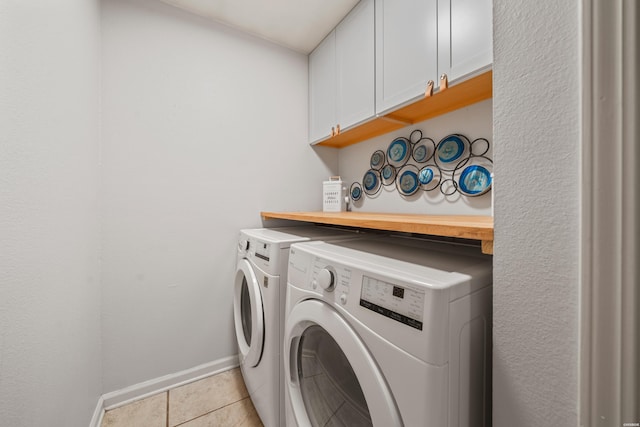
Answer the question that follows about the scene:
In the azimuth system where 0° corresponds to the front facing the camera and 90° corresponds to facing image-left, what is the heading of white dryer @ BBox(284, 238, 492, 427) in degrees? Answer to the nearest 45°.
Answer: approximately 45°
